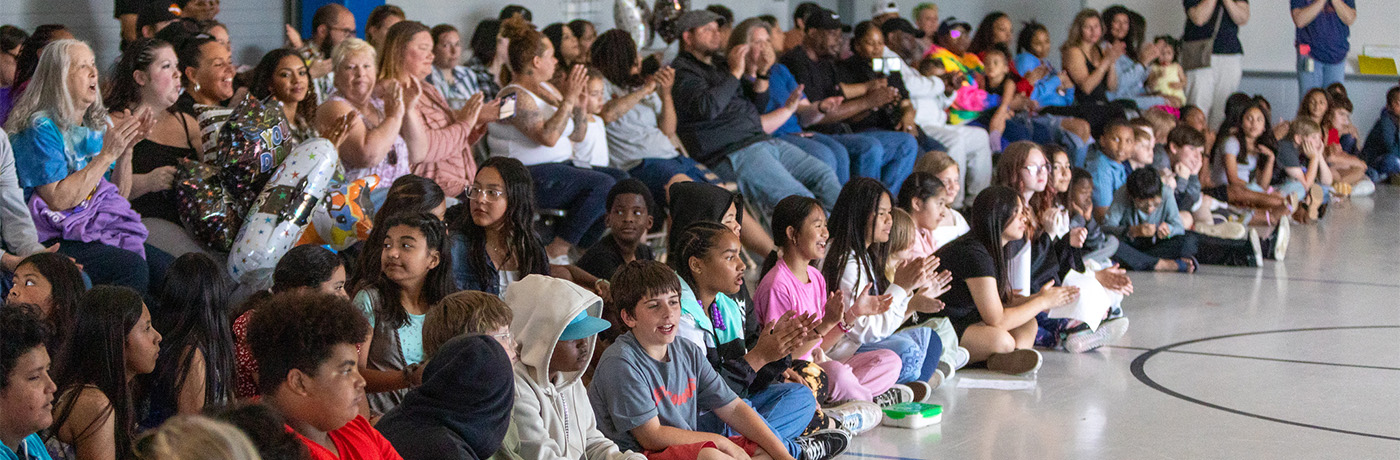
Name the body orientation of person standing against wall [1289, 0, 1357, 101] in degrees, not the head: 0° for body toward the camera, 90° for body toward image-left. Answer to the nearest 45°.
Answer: approximately 0°

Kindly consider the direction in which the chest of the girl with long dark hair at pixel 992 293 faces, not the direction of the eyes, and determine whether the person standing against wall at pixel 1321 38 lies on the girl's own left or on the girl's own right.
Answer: on the girl's own left

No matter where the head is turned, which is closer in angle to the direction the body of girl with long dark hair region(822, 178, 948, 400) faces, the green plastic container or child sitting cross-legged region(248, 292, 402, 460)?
the green plastic container

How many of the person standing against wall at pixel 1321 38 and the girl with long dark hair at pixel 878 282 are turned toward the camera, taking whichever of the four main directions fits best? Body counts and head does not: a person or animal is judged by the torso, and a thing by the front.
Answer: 1

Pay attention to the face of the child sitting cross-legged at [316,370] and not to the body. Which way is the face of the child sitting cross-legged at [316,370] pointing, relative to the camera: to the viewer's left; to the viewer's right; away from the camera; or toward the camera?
to the viewer's right

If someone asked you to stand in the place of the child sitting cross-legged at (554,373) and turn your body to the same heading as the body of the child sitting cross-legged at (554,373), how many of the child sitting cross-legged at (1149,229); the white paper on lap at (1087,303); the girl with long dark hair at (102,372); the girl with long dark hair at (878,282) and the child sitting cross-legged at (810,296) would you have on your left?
4

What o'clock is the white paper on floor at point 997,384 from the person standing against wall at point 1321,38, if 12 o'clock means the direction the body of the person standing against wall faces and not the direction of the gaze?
The white paper on floor is roughly at 12 o'clock from the person standing against wall.

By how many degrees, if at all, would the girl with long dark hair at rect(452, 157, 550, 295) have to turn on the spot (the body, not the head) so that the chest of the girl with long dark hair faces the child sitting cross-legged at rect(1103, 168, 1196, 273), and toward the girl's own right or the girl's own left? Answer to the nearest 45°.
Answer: approximately 90° to the girl's own left

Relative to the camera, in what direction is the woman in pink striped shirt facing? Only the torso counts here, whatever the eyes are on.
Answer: to the viewer's right

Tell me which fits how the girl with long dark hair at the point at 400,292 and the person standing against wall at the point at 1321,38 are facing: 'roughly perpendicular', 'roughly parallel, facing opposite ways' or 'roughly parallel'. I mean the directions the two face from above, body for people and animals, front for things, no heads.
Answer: roughly perpendicular
